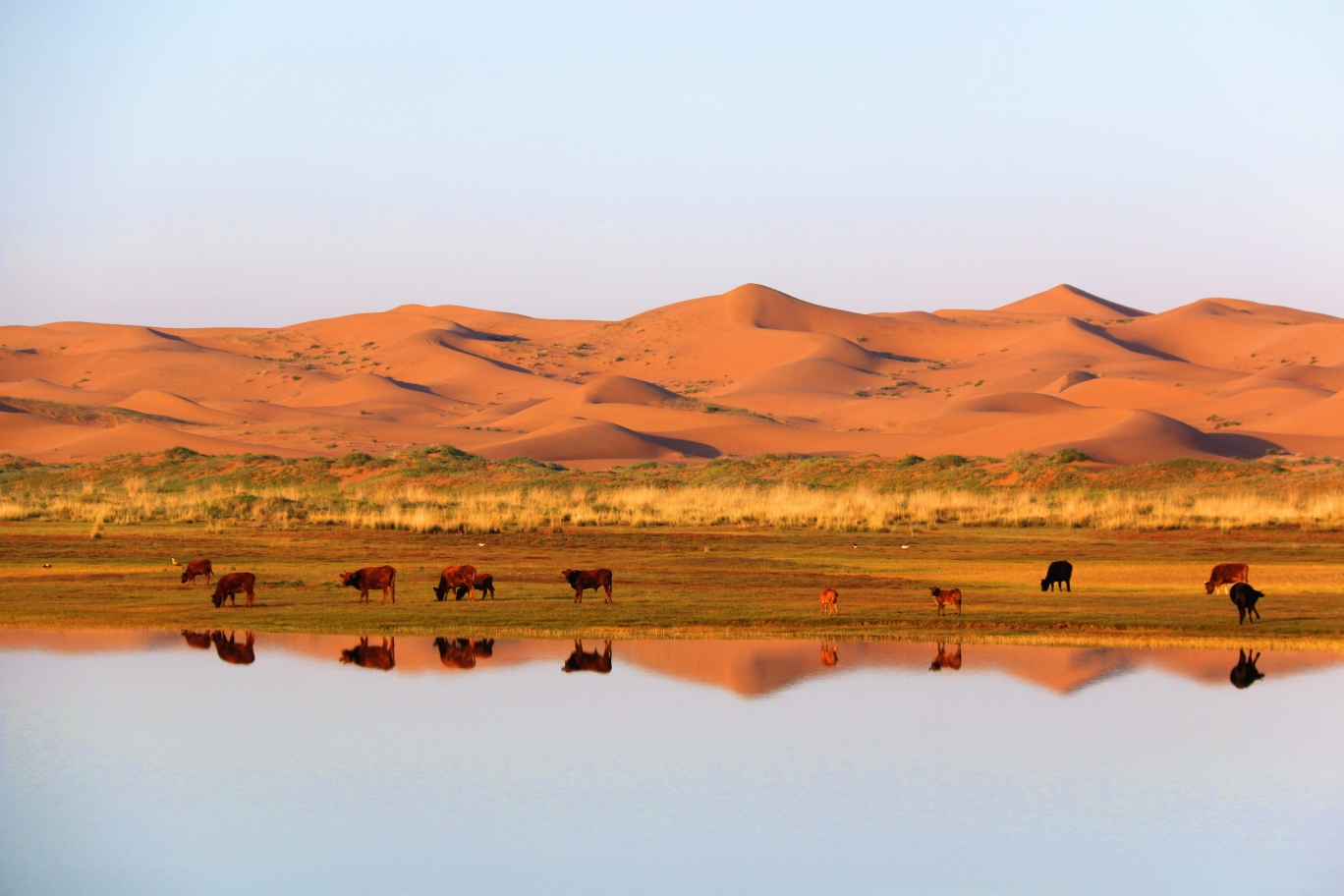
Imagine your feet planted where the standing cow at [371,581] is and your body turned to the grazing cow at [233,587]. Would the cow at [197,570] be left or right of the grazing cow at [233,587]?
right

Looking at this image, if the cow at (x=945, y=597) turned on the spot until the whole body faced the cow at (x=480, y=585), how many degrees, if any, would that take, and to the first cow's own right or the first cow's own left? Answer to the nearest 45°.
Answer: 0° — it already faces it

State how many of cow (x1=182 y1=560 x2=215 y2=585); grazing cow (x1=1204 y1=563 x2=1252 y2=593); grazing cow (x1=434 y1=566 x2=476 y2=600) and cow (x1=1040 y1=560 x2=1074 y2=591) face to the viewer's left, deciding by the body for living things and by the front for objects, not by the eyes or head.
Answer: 4

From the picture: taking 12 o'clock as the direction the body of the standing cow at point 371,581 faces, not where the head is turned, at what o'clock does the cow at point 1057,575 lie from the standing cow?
The cow is roughly at 6 o'clock from the standing cow.

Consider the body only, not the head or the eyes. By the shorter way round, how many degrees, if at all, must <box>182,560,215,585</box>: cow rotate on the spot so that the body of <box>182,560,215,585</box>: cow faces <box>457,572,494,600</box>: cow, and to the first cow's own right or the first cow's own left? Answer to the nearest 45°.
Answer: approximately 135° to the first cow's own left

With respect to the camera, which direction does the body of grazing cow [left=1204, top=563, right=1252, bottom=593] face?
to the viewer's left

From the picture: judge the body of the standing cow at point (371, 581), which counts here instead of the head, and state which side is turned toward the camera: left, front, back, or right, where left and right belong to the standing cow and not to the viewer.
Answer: left

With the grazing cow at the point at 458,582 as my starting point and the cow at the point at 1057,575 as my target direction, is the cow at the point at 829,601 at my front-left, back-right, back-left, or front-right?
front-right

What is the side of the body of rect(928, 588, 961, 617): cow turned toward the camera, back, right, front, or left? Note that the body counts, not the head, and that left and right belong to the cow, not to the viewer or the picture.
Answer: left

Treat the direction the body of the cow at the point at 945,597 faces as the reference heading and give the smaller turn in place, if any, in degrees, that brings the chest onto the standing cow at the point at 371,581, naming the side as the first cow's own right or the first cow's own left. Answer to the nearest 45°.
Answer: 0° — it already faces it

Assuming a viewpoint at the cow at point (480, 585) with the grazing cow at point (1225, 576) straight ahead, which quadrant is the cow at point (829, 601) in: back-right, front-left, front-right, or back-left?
front-right

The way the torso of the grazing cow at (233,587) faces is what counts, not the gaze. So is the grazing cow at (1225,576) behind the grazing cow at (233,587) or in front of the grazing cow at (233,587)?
behind

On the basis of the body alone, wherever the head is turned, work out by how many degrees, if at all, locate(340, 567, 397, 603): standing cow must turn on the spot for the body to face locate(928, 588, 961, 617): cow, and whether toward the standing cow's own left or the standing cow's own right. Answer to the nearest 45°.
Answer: approximately 180°

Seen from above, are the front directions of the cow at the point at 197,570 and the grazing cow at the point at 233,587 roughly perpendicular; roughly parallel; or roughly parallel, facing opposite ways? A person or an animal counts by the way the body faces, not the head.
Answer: roughly parallel

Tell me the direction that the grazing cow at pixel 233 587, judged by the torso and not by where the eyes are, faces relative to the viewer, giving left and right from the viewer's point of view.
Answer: facing to the left of the viewer

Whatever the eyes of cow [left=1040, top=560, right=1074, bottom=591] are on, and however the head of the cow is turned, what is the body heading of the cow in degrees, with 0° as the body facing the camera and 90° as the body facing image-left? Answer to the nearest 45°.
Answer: approximately 90°

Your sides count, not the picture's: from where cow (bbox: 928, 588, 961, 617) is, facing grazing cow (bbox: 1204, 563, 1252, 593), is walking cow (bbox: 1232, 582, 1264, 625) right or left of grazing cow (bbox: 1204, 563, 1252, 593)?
right

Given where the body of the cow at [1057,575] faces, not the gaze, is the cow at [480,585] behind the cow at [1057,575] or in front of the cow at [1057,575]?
in front
